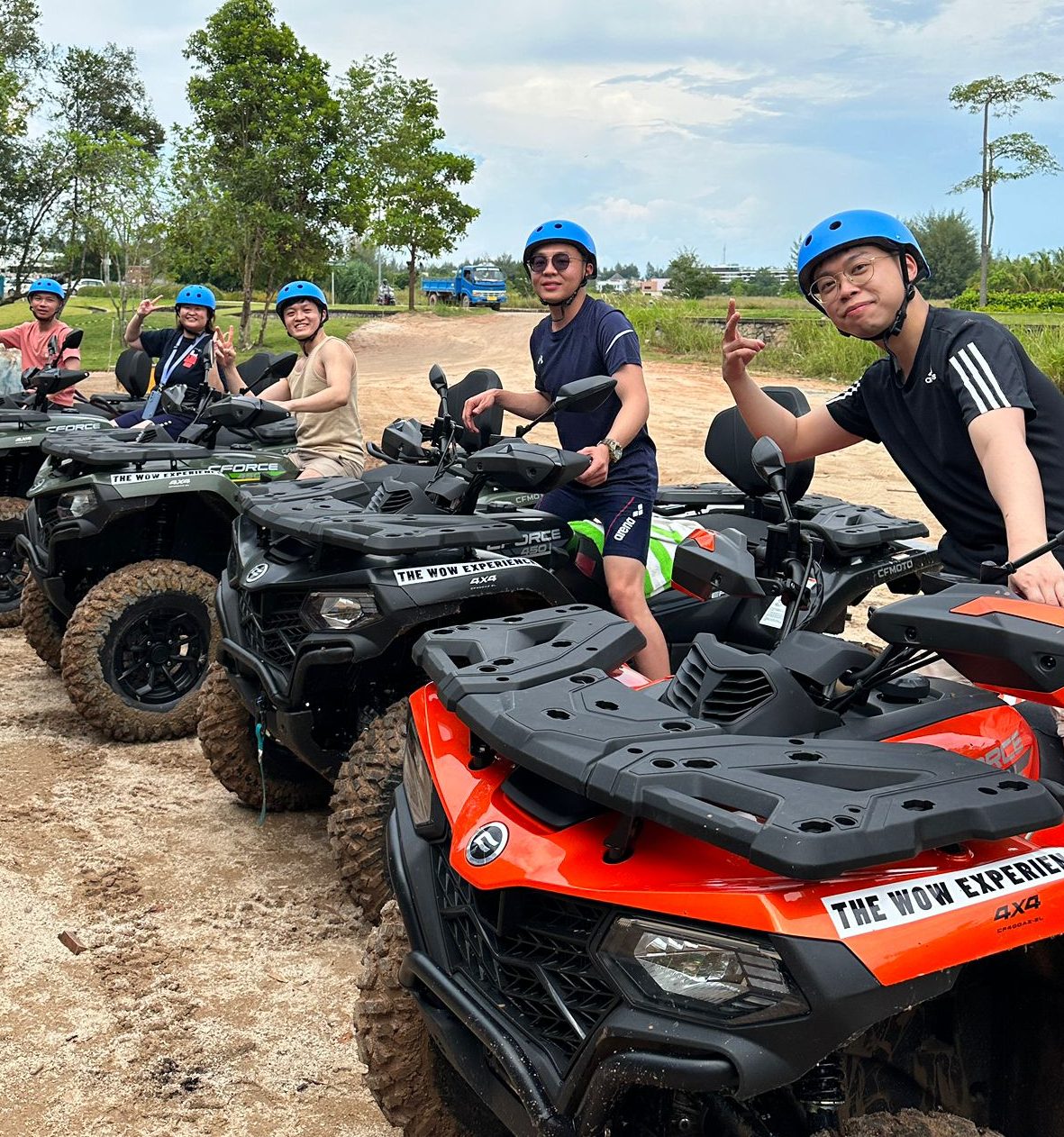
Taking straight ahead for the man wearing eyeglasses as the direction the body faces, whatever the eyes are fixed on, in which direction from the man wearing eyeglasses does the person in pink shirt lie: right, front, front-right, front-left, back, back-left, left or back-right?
right

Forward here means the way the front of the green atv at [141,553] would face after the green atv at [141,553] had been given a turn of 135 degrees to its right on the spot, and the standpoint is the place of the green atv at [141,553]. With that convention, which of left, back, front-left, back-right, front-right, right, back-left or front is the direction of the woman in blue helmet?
front

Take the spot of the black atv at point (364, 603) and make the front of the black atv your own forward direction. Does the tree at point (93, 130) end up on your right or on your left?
on your right

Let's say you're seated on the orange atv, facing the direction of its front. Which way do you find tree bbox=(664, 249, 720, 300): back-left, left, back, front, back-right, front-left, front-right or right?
back-right

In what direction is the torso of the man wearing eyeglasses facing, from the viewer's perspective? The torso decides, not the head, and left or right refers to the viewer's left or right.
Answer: facing the viewer and to the left of the viewer

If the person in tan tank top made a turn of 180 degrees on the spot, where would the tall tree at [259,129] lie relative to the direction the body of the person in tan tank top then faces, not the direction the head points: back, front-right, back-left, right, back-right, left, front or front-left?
front-left

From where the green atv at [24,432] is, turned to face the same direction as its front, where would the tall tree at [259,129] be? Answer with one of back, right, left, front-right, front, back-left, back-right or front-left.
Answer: back-right

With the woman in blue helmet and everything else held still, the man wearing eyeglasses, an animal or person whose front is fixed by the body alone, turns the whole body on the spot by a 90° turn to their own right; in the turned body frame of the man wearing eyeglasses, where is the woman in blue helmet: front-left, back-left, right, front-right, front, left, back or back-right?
front

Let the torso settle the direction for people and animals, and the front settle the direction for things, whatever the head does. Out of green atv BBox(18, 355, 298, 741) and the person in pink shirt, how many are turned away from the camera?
0

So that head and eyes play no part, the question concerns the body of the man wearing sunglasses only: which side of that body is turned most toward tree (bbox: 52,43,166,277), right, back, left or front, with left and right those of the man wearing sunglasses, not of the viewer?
right

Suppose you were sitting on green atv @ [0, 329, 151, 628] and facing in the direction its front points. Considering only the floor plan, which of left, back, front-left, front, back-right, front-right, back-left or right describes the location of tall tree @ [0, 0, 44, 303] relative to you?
back-right

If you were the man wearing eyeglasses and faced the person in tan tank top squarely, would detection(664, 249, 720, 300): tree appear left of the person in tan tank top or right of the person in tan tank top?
right

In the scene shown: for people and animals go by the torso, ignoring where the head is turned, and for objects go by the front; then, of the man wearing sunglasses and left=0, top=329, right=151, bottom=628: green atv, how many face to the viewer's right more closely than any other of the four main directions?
0

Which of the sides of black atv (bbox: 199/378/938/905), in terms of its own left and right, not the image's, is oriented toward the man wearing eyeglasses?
left

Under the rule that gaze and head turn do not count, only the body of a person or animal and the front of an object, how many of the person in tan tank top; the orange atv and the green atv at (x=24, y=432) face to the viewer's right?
0

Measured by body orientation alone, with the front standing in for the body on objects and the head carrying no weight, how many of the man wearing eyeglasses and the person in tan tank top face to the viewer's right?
0
